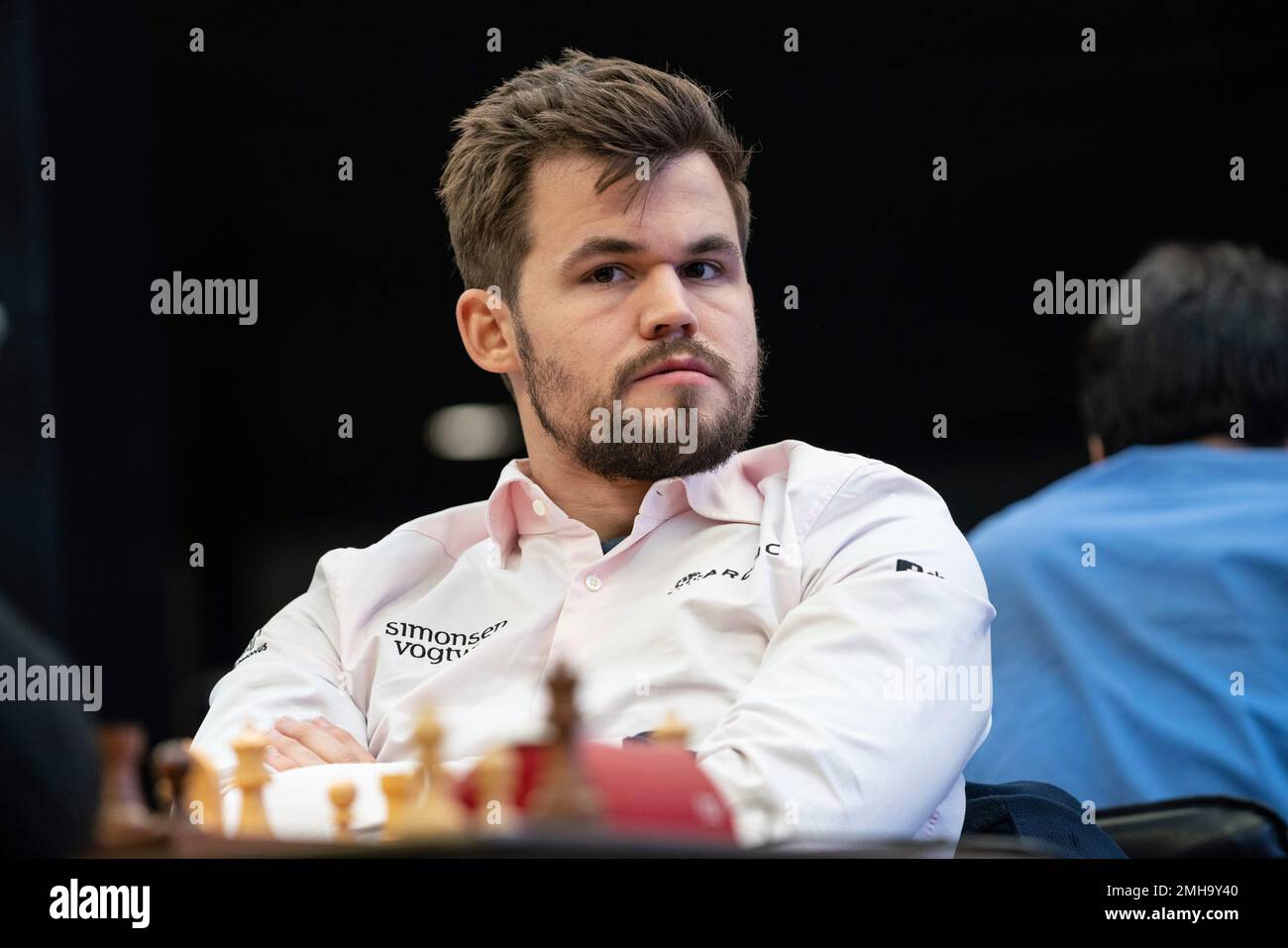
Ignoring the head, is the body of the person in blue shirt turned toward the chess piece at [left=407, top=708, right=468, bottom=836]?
no

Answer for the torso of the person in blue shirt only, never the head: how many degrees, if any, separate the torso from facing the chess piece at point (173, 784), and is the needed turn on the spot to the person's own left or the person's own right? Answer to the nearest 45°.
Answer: approximately 135° to the person's own left

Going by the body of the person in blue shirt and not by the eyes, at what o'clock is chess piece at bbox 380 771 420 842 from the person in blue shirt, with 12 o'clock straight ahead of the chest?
The chess piece is roughly at 7 o'clock from the person in blue shirt.

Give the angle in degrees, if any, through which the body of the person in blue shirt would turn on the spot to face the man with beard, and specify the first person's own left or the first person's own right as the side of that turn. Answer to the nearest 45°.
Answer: approximately 135° to the first person's own left

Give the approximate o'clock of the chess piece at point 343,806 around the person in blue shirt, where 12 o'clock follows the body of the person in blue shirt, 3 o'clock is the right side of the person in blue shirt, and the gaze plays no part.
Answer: The chess piece is roughly at 7 o'clock from the person in blue shirt.

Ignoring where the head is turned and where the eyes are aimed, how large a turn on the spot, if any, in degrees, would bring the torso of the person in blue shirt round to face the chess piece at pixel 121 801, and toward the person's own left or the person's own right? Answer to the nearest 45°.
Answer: approximately 135° to the person's own left

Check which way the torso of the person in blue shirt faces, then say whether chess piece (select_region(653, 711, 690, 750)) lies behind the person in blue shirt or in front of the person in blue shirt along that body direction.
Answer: behind

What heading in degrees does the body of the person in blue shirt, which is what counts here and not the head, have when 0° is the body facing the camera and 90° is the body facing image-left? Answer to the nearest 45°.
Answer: approximately 180°

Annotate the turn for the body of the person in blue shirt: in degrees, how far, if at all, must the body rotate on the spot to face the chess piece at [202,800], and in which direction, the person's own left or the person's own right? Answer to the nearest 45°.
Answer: approximately 135° to the person's own left

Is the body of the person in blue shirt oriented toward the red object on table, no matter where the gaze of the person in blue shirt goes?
no

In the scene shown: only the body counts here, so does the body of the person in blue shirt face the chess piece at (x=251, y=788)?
no

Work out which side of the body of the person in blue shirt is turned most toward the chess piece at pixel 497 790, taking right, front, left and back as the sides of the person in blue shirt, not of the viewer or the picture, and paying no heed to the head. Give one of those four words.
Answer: back

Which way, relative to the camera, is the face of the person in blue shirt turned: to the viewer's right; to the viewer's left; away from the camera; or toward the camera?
away from the camera
